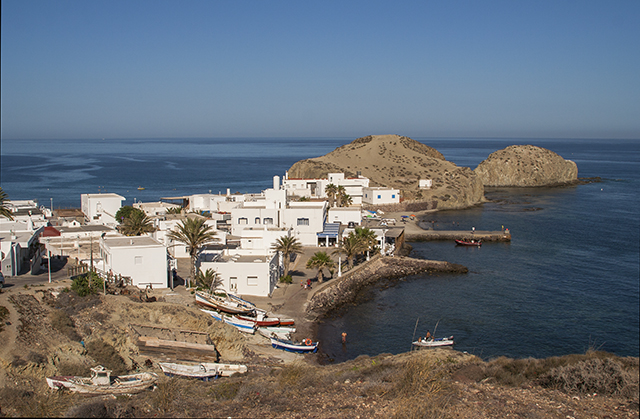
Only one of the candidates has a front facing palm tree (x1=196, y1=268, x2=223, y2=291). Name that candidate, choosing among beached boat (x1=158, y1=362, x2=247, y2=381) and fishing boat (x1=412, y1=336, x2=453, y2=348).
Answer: the fishing boat

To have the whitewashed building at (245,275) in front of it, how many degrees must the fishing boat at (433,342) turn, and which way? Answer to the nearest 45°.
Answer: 0° — it already faces it

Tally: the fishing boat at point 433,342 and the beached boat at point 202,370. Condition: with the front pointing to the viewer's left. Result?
2

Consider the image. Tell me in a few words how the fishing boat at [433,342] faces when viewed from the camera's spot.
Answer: facing to the left of the viewer

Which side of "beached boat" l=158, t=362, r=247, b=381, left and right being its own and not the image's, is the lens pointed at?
left
